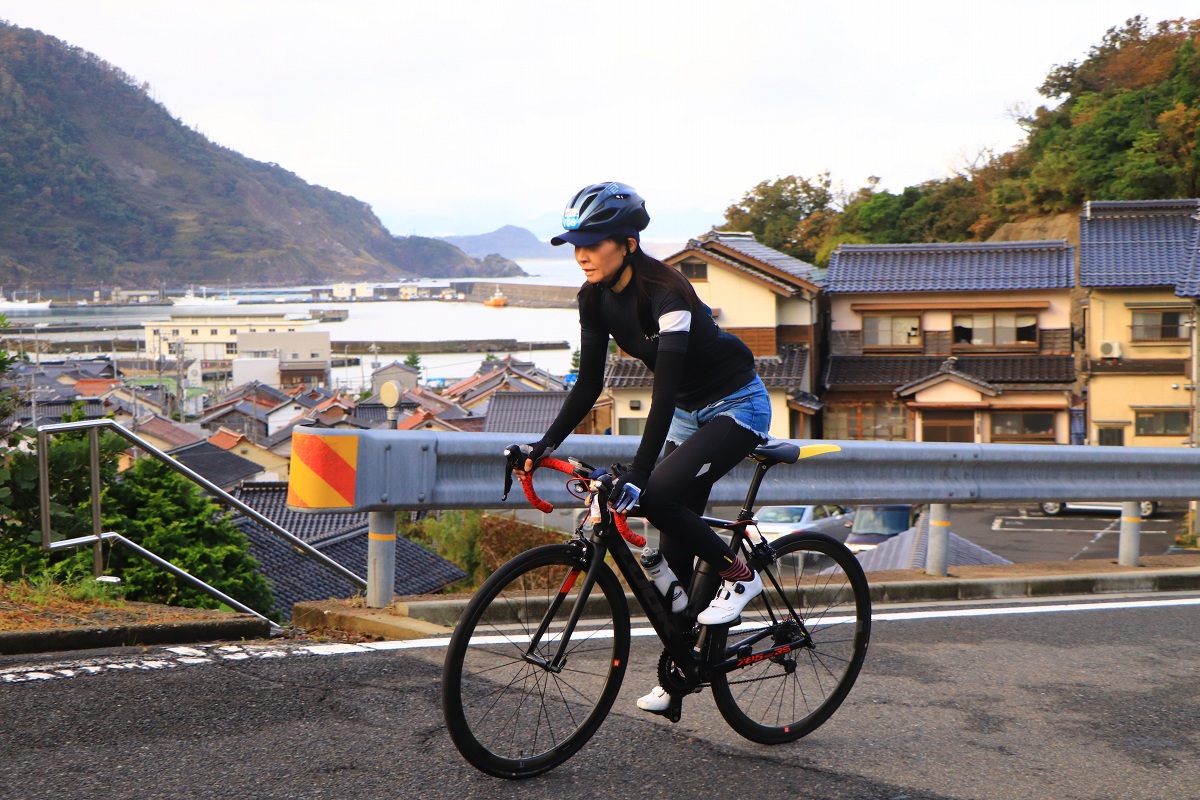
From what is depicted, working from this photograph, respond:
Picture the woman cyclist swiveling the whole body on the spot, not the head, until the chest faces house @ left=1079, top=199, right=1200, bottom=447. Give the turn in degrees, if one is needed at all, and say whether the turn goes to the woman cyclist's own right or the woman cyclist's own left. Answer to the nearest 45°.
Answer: approximately 180°

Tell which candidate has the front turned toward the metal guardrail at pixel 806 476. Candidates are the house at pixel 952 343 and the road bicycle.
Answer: the house

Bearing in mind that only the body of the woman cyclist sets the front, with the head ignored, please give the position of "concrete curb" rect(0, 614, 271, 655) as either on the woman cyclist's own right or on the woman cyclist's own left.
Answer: on the woman cyclist's own right

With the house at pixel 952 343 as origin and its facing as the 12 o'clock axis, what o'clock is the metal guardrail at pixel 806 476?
The metal guardrail is roughly at 12 o'clock from the house.

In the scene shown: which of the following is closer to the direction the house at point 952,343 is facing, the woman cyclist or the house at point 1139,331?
the woman cyclist
